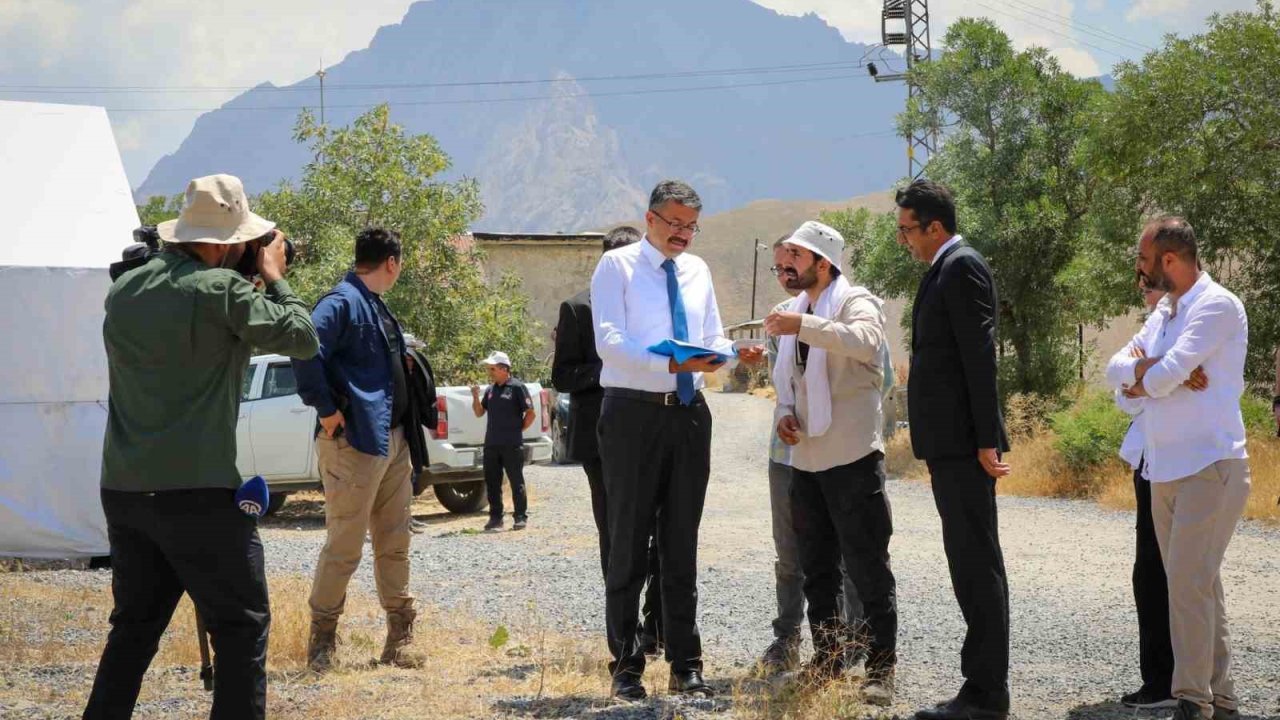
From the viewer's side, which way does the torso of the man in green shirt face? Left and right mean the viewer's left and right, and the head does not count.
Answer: facing away from the viewer and to the right of the viewer

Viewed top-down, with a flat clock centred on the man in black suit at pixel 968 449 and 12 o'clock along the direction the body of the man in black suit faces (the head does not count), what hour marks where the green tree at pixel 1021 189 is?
The green tree is roughly at 3 o'clock from the man in black suit.

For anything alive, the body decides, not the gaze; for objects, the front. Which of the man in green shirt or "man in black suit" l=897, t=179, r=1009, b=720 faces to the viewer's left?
the man in black suit

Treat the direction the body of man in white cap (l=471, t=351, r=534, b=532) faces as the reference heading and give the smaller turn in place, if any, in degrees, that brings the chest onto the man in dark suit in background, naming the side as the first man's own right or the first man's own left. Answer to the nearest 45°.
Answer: approximately 45° to the first man's own left

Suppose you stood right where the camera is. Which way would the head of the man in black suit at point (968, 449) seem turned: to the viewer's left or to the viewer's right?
to the viewer's left

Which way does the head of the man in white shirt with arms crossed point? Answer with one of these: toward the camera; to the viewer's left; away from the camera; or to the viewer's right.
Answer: to the viewer's left

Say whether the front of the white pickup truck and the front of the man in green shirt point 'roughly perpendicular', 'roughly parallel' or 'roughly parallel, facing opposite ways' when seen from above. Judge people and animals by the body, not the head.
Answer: roughly perpendicular

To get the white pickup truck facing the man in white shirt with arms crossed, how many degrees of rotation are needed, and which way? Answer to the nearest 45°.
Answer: approximately 135° to its left

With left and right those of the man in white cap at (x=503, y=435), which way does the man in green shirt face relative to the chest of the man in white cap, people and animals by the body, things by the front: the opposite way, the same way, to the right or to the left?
the opposite way

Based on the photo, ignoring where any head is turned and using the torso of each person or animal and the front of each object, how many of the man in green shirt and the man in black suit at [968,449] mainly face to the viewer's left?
1

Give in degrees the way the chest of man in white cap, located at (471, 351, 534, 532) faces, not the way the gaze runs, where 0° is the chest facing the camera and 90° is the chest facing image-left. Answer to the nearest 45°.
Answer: approximately 45°

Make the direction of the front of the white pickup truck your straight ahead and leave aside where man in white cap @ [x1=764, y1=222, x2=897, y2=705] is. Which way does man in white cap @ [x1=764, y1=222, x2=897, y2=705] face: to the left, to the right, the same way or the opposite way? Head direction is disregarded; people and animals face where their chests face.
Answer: to the left

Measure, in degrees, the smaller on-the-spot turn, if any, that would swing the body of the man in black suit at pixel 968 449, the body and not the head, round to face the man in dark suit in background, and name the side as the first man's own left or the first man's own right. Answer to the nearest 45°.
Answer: approximately 45° to the first man's own right

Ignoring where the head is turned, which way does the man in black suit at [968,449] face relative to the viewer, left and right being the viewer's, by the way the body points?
facing to the left of the viewer

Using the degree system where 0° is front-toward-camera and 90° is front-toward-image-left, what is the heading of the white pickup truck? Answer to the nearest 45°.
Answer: approximately 135°
